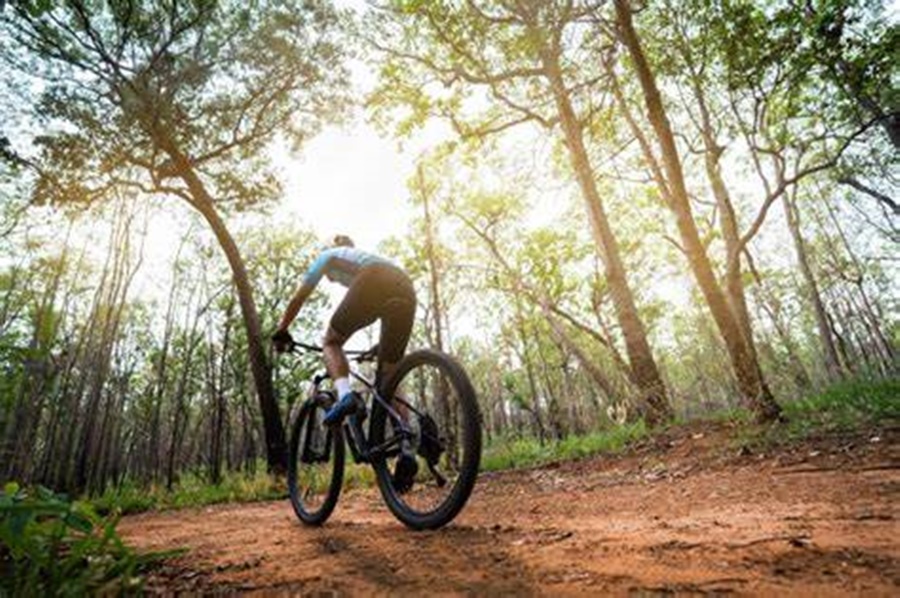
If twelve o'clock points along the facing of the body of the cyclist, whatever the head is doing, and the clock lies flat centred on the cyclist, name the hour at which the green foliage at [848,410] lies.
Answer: The green foliage is roughly at 4 o'clock from the cyclist.

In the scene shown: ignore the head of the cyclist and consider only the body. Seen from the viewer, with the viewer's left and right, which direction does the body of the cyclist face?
facing away from the viewer and to the left of the viewer

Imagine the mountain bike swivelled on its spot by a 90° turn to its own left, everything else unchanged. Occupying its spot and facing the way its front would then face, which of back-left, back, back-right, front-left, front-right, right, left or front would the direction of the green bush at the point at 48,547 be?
front

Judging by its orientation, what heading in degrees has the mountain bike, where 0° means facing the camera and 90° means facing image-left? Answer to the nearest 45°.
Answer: approximately 135°

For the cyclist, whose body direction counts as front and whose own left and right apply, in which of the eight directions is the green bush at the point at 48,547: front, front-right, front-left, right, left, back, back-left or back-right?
left
